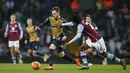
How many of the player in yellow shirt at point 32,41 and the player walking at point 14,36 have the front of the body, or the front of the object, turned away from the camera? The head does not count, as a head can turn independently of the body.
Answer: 0
